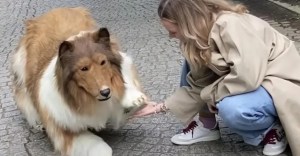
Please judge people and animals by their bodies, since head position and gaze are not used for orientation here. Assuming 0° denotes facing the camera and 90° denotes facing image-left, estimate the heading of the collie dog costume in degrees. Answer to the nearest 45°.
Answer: approximately 315°
